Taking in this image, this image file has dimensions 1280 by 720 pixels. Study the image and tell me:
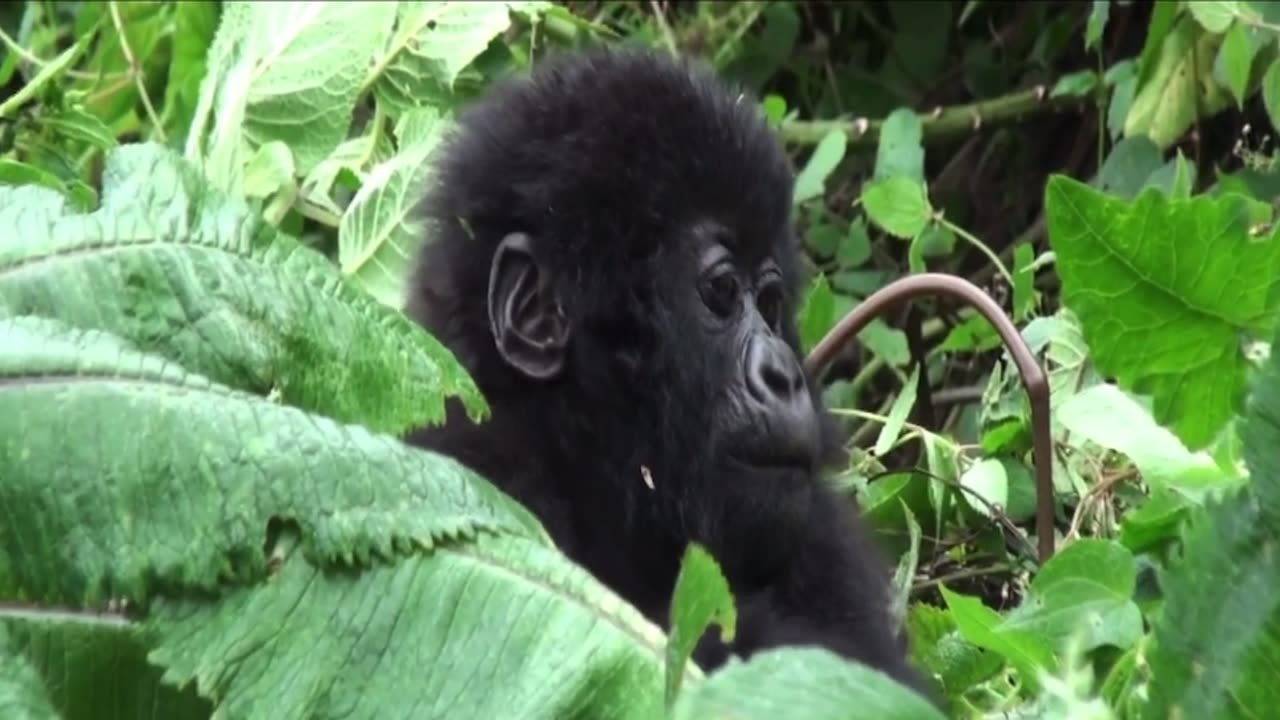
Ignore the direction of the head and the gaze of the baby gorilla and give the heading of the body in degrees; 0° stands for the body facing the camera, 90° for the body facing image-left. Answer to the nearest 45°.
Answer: approximately 315°

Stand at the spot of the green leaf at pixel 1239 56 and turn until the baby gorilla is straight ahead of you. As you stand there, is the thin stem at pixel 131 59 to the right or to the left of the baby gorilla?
right

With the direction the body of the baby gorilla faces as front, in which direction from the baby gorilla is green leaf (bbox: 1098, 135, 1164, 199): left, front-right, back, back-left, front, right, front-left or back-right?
left

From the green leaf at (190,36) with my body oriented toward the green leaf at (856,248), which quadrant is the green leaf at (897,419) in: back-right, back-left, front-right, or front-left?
front-right

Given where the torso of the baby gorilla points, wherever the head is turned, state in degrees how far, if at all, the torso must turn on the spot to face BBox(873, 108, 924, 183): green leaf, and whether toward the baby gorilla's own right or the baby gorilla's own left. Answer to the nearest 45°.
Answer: approximately 90° to the baby gorilla's own left

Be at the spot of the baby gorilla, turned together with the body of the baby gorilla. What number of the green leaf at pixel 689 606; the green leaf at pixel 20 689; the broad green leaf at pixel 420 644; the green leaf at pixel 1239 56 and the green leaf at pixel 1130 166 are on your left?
2

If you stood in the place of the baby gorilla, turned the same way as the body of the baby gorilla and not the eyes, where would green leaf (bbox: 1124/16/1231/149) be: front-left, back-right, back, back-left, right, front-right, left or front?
left

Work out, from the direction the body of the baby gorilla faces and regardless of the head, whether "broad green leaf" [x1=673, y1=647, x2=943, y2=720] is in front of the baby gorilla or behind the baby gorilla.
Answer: in front

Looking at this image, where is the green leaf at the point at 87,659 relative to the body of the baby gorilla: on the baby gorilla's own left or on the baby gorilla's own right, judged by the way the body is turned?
on the baby gorilla's own right

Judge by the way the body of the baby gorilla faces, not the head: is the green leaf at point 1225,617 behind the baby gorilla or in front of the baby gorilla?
in front

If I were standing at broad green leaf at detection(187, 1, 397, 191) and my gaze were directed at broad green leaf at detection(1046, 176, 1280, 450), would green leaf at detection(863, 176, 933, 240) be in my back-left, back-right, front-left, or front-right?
front-left

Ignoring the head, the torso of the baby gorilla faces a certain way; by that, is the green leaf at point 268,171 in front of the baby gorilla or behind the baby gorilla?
behind

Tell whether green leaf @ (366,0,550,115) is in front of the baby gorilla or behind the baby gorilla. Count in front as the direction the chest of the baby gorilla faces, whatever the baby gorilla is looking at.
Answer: behind
